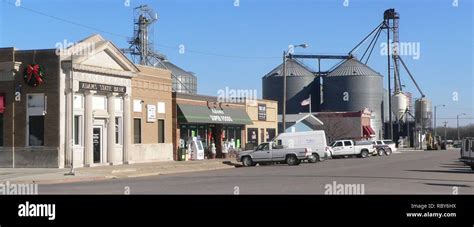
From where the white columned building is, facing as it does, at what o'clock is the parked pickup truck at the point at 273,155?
The parked pickup truck is roughly at 10 o'clock from the white columned building.

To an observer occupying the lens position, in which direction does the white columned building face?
facing the viewer and to the right of the viewer

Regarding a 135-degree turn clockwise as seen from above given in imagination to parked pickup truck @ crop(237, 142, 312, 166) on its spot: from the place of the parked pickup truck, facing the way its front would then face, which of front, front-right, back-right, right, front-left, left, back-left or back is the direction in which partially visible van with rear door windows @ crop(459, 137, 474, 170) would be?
right

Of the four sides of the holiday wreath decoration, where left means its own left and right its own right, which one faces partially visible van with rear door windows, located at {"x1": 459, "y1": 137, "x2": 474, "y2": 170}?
left

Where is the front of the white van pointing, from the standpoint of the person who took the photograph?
facing to the left of the viewer

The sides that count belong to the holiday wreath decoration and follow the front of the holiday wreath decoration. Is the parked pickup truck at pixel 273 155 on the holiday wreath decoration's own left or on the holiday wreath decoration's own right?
on the holiday wreath decoration's own left

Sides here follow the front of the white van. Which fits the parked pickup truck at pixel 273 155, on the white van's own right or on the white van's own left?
on the white van's own left

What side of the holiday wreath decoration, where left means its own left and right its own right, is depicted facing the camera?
front

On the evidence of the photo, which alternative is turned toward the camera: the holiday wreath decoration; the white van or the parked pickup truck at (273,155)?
the holiday wreath decoration

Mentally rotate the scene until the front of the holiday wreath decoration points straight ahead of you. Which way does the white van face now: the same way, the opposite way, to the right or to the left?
to the right

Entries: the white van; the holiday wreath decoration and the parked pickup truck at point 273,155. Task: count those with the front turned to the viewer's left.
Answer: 2

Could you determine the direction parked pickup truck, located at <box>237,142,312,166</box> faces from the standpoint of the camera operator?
facing to the left of the viewer

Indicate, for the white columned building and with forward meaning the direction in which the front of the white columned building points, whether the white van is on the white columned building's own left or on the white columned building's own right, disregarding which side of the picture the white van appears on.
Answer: on the white columned building's own left

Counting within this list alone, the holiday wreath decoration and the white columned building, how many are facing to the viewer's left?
0

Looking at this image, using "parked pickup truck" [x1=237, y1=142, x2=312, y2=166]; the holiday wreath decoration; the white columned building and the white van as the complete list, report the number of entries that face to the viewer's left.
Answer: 2

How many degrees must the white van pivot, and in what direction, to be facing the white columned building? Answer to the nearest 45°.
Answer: approximately 45° to its left
